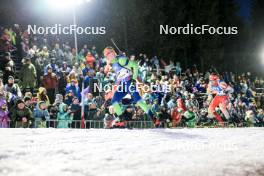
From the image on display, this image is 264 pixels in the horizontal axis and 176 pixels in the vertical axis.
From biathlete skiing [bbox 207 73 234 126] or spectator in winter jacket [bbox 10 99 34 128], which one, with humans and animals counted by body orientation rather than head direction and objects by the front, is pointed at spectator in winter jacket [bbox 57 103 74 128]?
the biathlete skiing

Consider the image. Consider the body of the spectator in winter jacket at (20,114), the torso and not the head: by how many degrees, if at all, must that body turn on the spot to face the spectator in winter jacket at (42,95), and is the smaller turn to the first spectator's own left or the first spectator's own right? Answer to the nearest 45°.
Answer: approximately 180°

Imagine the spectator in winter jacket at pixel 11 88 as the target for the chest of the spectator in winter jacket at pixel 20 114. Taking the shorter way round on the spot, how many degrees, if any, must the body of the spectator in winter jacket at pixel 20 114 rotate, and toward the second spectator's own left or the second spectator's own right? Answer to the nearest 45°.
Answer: approximately 180°

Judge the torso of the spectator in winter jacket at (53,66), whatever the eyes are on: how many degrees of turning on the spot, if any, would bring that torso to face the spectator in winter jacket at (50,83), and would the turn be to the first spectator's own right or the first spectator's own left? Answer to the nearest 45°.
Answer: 0° — they already face them

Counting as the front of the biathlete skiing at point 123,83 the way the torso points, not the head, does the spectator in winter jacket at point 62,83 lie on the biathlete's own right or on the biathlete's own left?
on the biathlete's own right

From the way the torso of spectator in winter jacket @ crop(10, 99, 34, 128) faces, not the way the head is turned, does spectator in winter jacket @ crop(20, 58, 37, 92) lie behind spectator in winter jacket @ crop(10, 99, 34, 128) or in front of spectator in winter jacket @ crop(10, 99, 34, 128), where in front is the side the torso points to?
behind

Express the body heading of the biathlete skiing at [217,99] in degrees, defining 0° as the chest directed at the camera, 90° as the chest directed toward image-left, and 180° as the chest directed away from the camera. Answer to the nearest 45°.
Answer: approximately 45°

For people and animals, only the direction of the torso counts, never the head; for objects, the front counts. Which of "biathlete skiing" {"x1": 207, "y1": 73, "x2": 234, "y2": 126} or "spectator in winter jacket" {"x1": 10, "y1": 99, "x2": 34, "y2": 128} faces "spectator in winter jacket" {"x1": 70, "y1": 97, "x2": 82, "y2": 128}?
the biathlete skiing

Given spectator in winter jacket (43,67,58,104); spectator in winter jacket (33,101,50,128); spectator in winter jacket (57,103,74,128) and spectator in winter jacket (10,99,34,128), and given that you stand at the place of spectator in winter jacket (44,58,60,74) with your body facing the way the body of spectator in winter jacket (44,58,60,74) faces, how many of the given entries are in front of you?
4

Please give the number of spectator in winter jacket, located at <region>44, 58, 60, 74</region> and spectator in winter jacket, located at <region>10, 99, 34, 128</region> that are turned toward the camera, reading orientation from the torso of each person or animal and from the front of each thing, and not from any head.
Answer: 2

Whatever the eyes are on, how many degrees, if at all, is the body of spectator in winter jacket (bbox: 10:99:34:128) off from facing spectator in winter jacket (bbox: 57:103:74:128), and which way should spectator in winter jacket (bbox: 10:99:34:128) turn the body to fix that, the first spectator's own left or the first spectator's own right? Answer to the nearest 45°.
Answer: approximately 135° to the first spectator's own left

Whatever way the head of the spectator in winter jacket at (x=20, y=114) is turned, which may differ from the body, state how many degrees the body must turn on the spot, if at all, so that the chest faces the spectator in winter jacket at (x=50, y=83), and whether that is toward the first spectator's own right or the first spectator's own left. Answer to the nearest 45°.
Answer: approximately 180°
